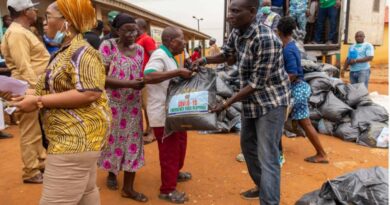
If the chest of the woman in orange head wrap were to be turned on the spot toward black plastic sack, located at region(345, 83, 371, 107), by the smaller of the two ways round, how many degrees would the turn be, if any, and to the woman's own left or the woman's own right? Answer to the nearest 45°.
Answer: approximately 135° to the woman's own right

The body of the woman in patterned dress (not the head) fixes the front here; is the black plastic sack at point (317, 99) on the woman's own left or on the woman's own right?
on the woman's own left

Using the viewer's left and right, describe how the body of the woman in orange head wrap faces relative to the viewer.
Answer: facing to the left of the viewer

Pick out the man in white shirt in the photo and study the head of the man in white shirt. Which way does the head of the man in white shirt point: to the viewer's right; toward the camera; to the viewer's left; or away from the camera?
to the viewer's right

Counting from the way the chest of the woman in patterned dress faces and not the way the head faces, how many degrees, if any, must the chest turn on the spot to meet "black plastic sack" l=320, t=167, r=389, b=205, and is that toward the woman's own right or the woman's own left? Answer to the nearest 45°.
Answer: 0° — they already face it

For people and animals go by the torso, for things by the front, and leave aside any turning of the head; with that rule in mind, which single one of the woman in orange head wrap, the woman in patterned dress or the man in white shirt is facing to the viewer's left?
the woman in orange head wrap

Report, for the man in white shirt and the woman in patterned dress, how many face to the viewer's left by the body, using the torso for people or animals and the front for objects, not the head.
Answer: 0

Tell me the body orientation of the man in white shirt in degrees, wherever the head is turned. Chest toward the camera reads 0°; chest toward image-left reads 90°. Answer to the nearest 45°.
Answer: approximately 270°
